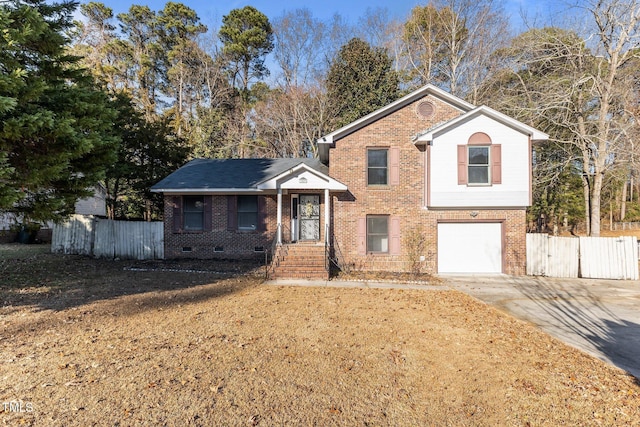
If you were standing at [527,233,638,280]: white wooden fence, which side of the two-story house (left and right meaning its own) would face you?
left

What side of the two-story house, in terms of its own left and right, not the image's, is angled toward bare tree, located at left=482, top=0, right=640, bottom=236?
left

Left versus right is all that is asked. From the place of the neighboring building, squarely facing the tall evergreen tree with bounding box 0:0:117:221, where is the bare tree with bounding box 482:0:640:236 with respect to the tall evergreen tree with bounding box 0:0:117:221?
left

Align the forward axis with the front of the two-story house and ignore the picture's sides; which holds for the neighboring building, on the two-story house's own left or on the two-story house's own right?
on the two-story house's own right

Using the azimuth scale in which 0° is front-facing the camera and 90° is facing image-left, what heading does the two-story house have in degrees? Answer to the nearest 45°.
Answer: approximately 0°

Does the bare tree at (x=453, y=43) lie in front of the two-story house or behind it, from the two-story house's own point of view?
behind

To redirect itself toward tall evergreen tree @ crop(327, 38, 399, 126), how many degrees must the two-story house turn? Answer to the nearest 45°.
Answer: approximately 180°
